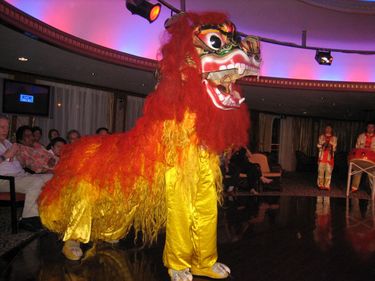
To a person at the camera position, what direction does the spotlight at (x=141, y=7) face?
facing the viewer and to the right of the viewer

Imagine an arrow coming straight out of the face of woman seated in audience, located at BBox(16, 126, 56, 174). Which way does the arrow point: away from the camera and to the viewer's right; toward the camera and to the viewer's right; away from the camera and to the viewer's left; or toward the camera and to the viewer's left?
toward the camera and to the viewer's right

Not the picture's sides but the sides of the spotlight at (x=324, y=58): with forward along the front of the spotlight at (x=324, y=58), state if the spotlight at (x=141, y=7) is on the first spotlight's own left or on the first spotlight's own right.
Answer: on the first spotlight's own right

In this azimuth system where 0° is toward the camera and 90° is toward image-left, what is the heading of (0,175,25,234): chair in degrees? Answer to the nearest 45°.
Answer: approximately 270°

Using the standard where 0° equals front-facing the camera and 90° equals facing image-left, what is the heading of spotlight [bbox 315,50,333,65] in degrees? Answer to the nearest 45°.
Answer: approximately 315°

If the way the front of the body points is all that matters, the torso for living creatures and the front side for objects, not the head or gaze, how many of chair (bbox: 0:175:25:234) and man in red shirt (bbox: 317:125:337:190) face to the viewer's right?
1

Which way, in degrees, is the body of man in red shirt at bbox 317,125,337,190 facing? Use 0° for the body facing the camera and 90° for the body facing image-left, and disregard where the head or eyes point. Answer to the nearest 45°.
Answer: approximately 0°

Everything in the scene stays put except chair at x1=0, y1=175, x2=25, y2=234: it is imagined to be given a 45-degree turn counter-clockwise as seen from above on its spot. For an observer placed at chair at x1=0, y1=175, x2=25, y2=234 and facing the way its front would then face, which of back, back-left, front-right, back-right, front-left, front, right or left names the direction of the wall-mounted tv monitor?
front-left

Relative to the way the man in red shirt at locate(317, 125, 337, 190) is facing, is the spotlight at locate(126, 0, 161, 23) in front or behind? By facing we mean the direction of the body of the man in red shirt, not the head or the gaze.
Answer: in front
